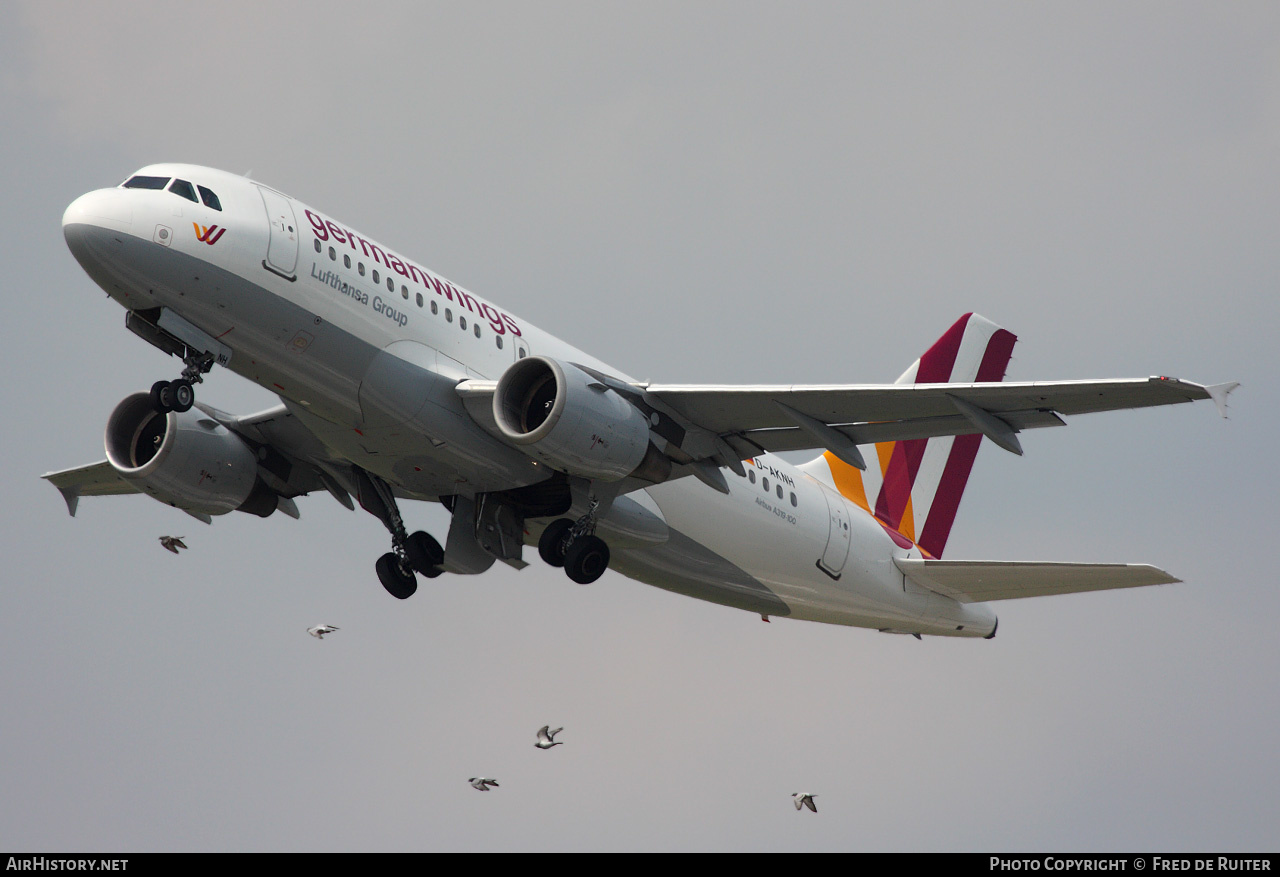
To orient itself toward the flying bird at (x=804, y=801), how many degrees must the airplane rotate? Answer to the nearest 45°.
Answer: approximately 135° to its left

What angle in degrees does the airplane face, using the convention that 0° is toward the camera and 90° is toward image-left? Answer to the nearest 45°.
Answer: approximately 45°
